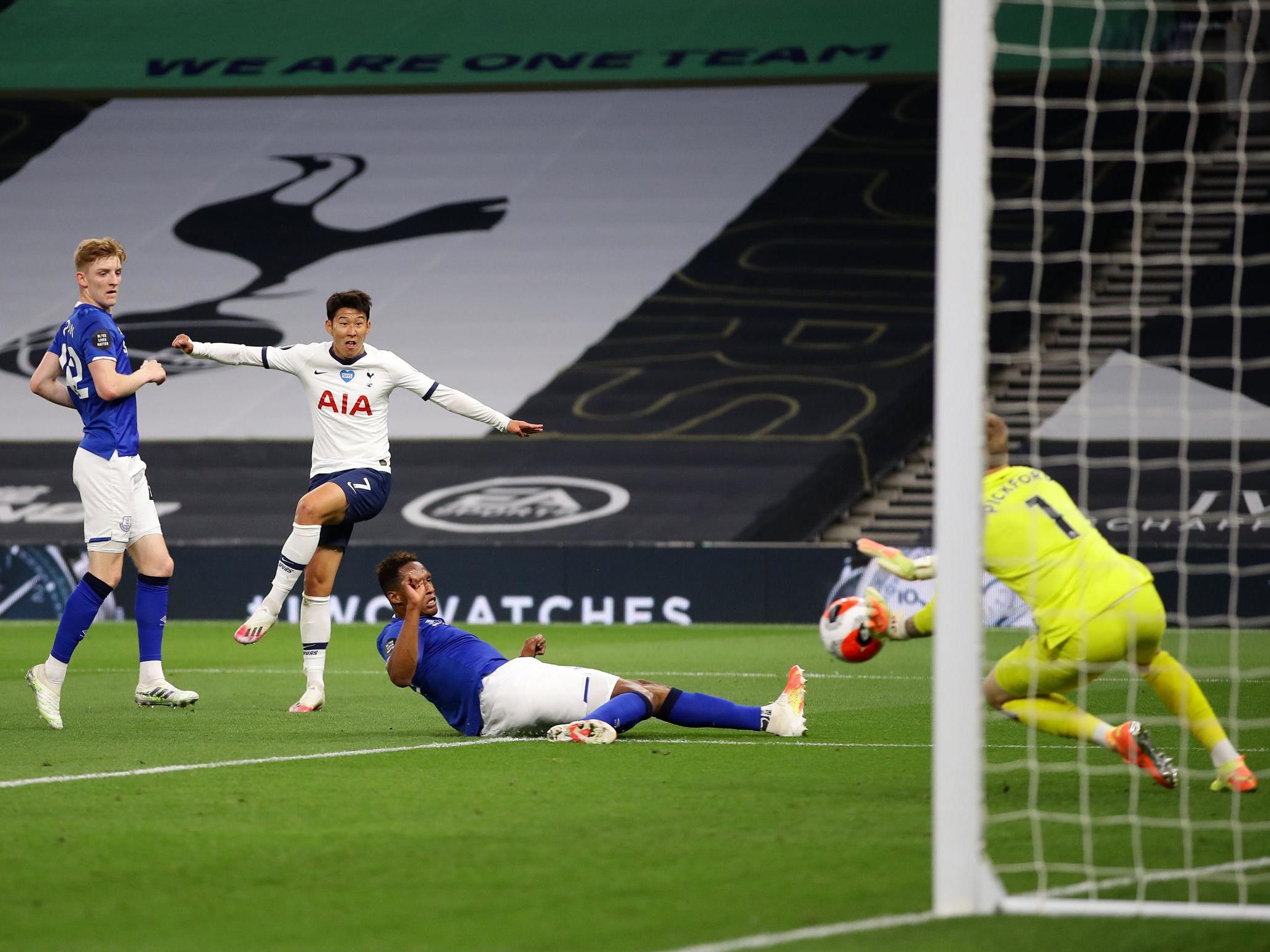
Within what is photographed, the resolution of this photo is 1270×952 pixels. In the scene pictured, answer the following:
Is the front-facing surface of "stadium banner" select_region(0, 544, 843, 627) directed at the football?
yes

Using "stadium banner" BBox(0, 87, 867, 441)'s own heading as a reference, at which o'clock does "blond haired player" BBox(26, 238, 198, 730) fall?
The blond haired player is roughly at 12 o'clock from the stadium banner.

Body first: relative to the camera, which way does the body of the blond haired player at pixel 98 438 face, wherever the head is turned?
to the viewer's right

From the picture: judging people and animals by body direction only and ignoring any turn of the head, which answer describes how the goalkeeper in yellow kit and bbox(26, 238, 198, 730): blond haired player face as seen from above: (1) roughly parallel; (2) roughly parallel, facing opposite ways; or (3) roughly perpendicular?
roughly perpendicular

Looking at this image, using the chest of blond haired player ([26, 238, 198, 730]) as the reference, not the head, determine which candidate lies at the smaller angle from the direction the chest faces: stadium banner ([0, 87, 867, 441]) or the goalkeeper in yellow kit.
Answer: the goalkeeper in yellow kit

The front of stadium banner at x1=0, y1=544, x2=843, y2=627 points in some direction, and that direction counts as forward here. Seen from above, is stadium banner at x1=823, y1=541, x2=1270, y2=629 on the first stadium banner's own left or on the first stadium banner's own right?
on the first stadium banner's own left

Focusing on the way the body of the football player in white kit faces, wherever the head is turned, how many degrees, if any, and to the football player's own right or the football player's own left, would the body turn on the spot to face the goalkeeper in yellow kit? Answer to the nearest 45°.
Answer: approximately 45° to the football player's own left

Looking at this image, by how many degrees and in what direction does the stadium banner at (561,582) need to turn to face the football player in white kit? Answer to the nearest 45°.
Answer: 0° — it already faces them

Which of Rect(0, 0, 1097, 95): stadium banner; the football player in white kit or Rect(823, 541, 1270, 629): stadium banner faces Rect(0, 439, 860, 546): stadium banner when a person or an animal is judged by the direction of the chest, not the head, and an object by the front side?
Rect(0, 0, 1097, 95): stadium banner

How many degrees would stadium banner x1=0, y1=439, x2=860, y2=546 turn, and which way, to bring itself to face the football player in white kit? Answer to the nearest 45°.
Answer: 0° — it already faces them
